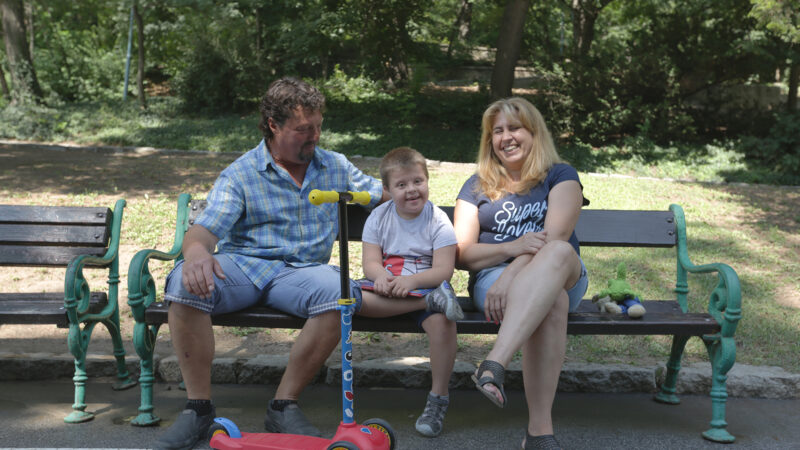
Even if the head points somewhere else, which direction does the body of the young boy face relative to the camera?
toward the camera

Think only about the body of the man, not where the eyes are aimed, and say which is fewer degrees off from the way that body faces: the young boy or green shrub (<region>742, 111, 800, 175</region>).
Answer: the young boy

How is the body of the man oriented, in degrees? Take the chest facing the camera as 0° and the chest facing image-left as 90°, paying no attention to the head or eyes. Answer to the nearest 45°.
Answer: approximately 0°

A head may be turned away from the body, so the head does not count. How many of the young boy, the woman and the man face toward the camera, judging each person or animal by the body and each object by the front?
3

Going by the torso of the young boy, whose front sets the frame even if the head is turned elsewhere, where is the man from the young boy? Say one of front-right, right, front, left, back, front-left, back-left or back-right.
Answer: right

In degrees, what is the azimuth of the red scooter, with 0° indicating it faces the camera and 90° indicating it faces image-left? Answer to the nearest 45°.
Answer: approximately 315°

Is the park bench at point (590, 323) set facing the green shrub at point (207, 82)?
no

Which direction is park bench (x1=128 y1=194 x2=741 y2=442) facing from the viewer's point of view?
toward the camera

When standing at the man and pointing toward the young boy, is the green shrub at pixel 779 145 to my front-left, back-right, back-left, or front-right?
front-left

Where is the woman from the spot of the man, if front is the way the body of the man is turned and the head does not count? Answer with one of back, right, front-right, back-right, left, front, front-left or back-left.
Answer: left

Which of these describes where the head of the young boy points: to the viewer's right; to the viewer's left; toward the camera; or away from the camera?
toward the camera

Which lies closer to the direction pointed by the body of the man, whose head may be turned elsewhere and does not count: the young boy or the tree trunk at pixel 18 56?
the young boy

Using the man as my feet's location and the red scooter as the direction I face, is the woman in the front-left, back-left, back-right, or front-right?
front-left

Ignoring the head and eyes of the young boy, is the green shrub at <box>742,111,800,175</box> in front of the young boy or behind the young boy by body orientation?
behind

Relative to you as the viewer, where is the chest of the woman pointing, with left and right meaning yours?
facing the viewer

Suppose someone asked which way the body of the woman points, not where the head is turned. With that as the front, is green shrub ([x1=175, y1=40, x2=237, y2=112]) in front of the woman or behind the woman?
behind

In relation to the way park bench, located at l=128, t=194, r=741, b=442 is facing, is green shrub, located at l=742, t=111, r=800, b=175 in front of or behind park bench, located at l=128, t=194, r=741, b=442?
behind

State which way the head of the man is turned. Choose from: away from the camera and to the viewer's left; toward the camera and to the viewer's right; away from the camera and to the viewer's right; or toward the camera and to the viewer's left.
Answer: toward the camera and to the viewer's right

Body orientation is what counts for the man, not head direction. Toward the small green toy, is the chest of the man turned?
no

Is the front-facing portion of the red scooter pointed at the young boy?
no
